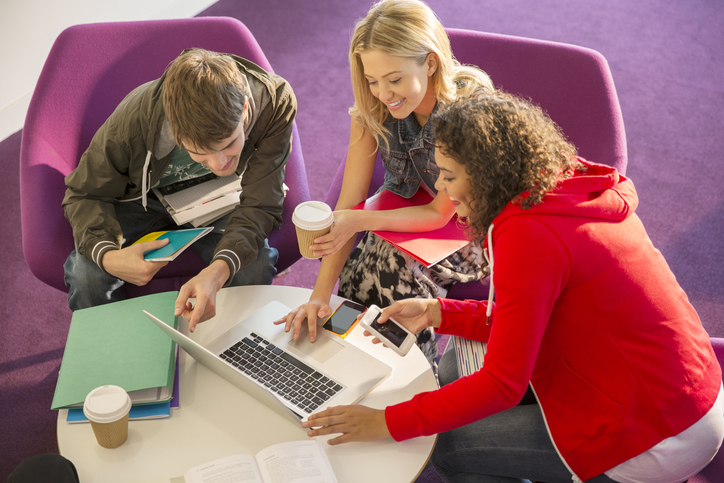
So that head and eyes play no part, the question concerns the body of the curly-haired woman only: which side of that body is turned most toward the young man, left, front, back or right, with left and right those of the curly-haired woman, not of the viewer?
front

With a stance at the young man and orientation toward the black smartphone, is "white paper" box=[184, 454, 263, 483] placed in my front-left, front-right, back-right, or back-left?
front-right

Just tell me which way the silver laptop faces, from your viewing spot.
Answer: facing away from the viewer and to the right of the viewer

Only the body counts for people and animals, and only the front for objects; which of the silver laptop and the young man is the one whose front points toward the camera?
the young man

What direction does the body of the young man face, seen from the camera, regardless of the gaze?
toward the camera

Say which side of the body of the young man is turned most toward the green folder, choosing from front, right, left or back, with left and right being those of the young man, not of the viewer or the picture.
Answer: front

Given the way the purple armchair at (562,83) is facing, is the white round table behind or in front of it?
in front

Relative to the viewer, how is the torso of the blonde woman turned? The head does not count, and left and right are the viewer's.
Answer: facing the viewer and to the left of the viewer

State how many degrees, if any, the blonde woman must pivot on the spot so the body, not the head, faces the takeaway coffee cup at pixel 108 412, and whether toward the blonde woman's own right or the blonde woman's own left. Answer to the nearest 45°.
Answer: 0° — they already face it

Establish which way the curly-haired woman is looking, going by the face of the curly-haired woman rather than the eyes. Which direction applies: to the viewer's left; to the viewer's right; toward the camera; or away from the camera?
to the viewer's left

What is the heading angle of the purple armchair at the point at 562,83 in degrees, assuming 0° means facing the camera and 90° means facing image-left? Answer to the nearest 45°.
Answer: approximately 45°

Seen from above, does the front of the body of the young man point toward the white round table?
yes

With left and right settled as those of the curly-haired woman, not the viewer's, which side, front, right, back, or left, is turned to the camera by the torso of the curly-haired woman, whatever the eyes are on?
left
